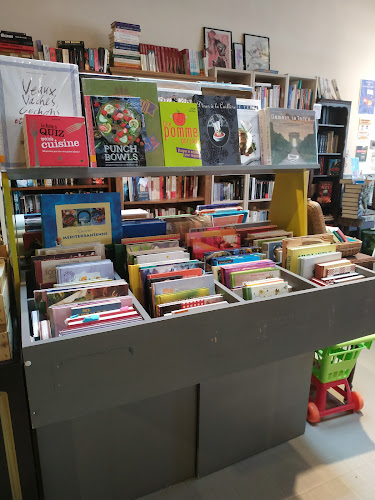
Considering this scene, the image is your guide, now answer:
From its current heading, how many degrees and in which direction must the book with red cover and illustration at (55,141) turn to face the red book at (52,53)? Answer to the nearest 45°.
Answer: approximately 180°

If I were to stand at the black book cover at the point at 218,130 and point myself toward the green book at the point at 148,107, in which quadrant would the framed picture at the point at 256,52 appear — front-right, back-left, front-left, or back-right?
back-right

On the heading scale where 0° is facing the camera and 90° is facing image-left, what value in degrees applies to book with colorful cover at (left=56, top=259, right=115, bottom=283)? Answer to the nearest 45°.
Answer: approximately 0°

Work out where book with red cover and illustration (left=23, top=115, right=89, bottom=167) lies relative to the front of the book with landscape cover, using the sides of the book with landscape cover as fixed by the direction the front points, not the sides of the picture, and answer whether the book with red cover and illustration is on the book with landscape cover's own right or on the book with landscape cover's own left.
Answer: on the book with landscape cover's own right

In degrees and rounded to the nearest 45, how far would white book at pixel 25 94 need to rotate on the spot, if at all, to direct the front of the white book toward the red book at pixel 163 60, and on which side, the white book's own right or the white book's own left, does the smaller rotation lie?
approximately 135° to the white book's own left

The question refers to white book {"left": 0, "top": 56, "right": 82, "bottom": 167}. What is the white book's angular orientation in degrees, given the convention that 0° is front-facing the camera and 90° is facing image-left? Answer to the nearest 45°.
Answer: approximately 0°

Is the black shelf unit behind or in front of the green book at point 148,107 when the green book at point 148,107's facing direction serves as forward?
behind
